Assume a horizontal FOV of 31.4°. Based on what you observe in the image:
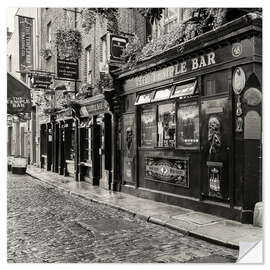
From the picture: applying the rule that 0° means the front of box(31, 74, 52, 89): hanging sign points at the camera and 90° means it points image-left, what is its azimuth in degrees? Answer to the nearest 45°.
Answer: approximately 0°

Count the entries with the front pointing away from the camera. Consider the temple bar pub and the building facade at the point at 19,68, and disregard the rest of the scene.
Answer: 0

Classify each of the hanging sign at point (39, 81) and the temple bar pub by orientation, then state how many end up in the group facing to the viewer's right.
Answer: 0

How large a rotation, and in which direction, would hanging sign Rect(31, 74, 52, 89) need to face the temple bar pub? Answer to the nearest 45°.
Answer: approximately 45° to its left

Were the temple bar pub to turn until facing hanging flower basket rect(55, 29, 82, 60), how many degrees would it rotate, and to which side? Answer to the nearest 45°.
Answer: approximately 90° to its right

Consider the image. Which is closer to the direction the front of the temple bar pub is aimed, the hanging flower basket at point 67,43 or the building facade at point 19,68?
the building facade
